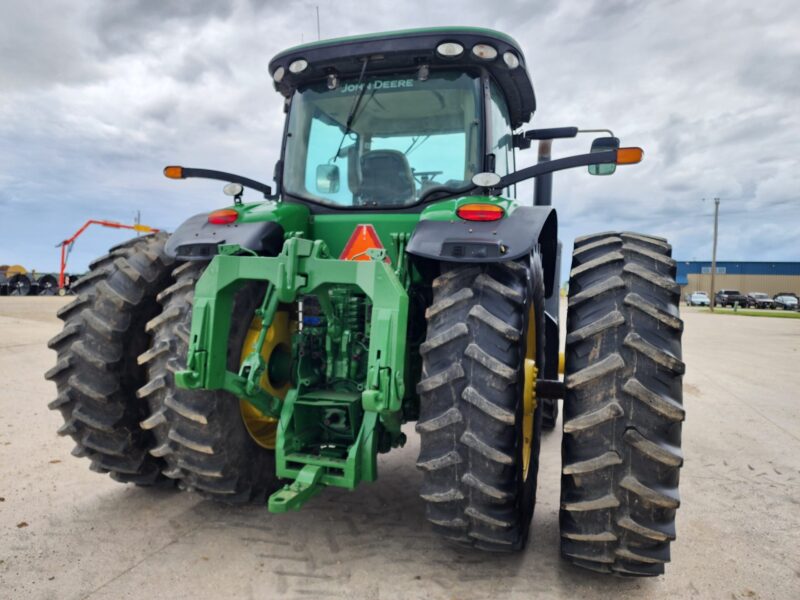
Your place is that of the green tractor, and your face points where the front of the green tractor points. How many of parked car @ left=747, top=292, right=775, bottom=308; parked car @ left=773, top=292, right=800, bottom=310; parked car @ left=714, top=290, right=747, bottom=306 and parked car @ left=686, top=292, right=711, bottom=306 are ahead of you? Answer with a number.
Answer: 4

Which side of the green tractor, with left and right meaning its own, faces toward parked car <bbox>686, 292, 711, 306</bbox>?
front

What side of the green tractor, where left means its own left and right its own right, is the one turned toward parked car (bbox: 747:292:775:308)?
front

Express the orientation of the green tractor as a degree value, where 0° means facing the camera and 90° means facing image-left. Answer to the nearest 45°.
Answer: approximately 225°

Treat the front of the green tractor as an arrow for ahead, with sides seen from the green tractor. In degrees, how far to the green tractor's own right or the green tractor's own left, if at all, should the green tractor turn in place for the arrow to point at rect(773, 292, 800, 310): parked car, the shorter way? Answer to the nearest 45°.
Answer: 0° — it already faces it

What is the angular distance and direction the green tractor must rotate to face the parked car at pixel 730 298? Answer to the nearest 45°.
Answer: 0° — it already faces it
